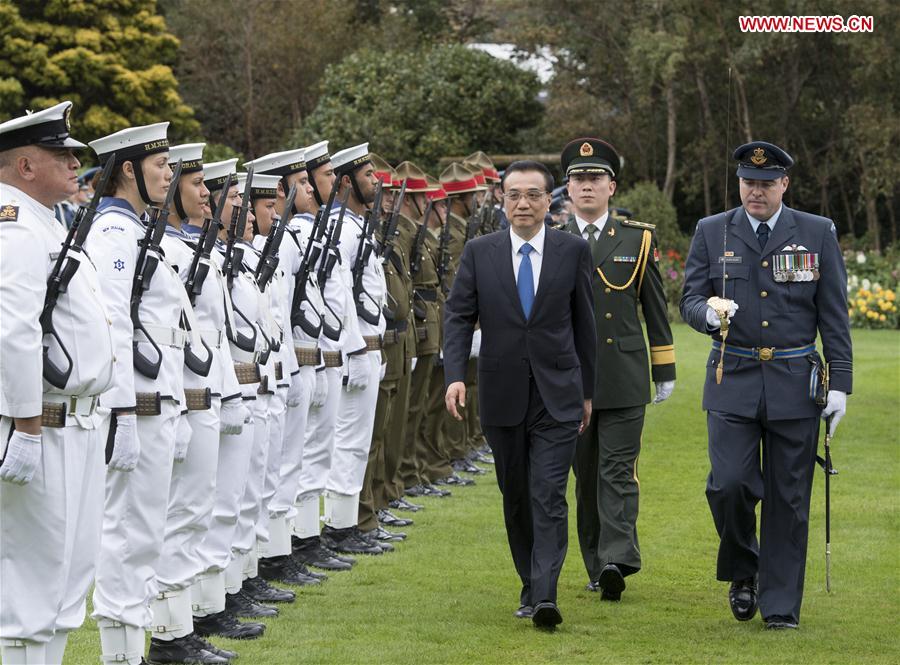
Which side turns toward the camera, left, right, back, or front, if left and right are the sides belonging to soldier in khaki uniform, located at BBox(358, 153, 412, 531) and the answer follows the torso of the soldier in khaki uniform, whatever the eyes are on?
right

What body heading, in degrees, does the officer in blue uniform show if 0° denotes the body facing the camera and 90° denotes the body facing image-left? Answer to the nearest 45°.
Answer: approximately 0°

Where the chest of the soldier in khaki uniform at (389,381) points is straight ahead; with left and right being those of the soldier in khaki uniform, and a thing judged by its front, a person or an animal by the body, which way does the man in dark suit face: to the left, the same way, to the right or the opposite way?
to the right

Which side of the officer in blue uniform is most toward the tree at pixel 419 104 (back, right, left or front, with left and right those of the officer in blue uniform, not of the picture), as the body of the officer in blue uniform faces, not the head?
back

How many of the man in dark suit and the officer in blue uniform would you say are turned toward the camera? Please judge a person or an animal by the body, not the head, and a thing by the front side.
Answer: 2

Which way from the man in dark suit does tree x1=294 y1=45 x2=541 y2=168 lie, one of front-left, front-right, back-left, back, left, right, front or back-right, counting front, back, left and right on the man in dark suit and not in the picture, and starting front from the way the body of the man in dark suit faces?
back

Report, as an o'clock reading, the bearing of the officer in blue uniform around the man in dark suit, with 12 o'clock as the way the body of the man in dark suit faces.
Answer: The officer in blue uniform is roughly at 9 o'clock from the man in dark suit.

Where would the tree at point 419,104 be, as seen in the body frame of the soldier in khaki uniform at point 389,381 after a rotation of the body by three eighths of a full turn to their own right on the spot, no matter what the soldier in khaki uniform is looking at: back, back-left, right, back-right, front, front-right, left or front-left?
back-right

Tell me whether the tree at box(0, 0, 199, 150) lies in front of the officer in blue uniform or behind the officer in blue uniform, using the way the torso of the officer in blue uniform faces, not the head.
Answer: behind
